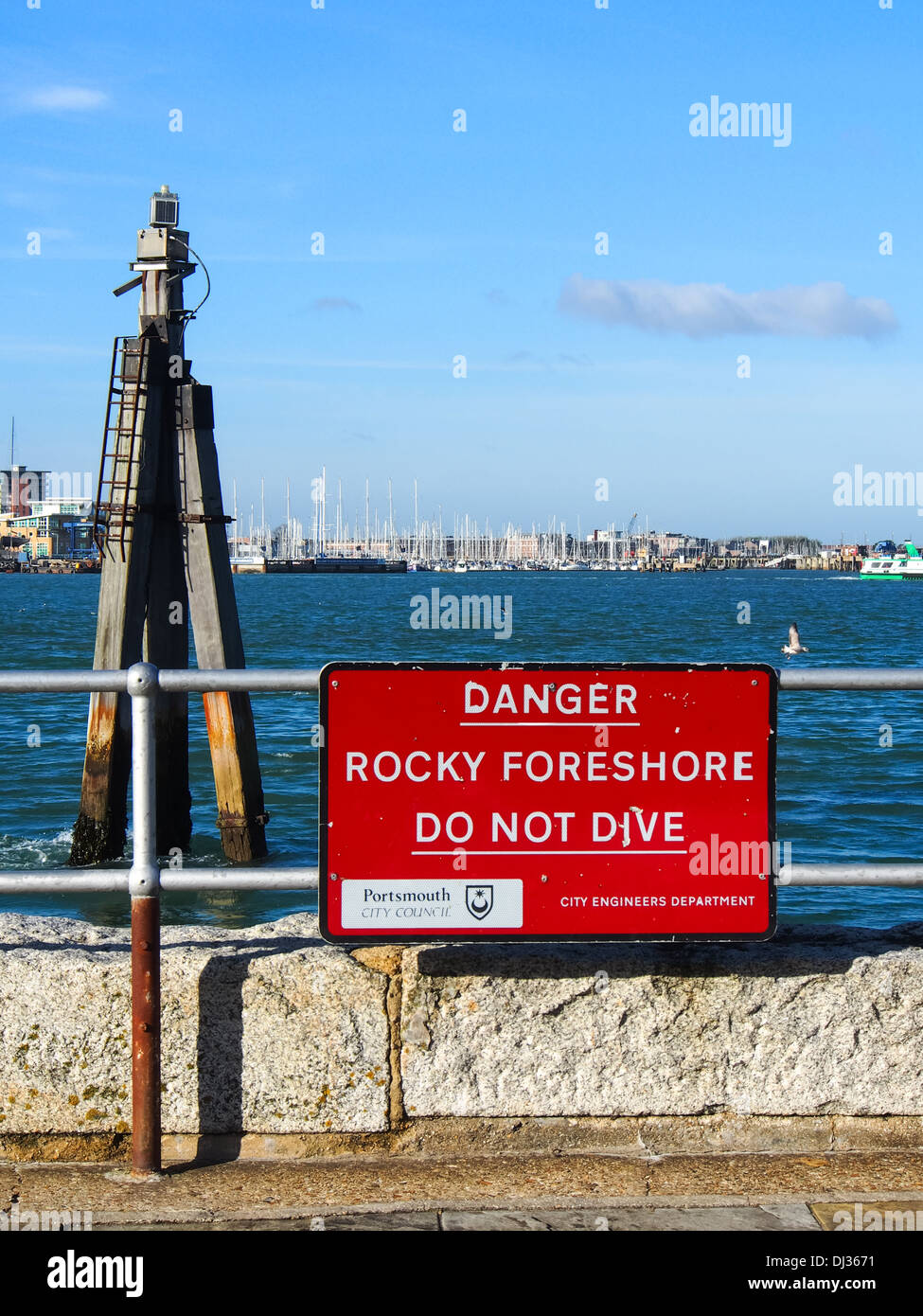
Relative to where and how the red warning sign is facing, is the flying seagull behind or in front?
behind

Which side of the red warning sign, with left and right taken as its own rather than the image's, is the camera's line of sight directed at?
front

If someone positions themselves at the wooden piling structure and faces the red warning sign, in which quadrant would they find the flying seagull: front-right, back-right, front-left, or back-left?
back-left

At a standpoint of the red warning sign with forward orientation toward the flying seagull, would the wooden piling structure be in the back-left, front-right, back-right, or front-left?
front-left

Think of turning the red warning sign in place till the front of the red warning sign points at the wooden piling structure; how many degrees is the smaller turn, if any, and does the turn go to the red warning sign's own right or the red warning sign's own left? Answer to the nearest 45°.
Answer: approximately 180°
